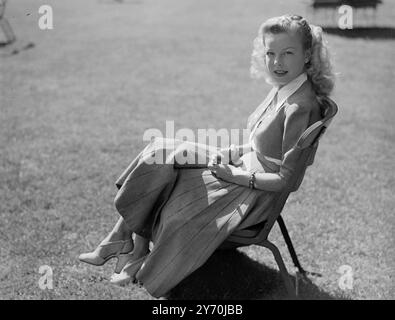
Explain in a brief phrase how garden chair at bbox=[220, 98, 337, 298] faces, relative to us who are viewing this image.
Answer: facing to the left of the viewer
